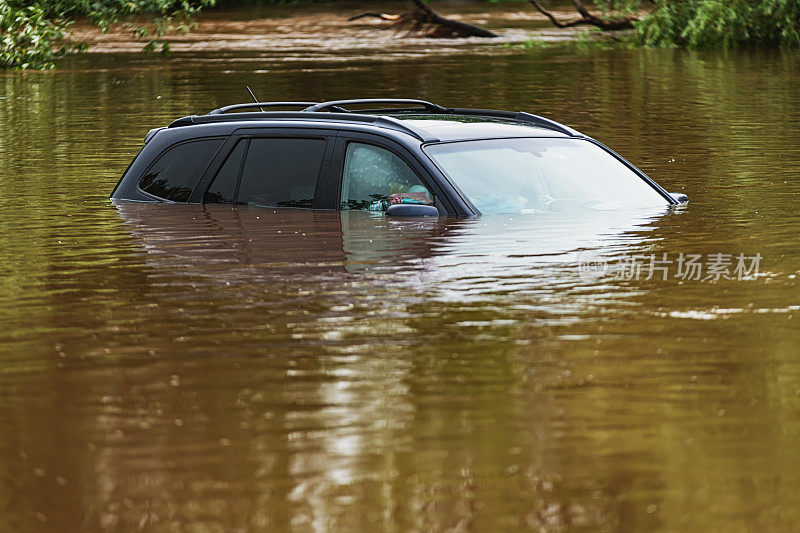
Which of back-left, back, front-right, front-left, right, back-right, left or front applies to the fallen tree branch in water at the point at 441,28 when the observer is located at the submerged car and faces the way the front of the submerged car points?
back-left

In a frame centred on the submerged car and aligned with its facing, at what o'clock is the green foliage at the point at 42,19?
The green foliage is roughly at 7 o'clock from the submerged car.

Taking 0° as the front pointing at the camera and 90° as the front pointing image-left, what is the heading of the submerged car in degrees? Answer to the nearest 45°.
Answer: approximately 315°

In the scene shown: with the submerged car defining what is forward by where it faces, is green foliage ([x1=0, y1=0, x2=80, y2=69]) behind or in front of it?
behind

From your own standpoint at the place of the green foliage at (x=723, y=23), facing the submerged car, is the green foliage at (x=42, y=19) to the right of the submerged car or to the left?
right
